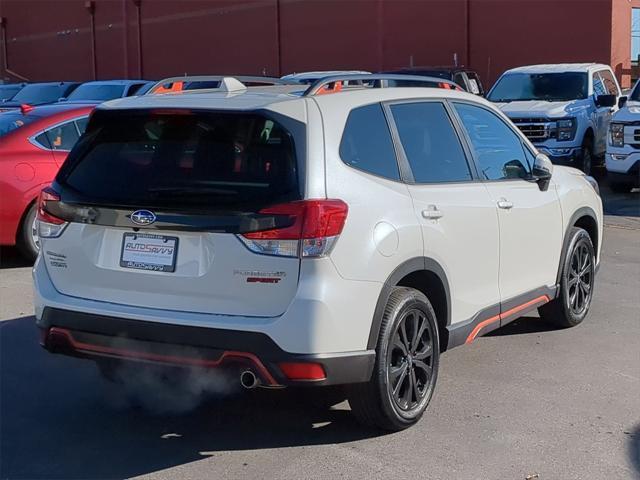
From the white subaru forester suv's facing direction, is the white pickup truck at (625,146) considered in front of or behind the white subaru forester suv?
in front

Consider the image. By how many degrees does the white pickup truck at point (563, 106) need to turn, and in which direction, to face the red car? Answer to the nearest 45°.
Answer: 0° — it already faces it

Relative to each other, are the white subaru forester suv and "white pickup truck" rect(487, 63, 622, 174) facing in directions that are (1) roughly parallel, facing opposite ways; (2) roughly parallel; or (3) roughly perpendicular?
roughly parallel, facing opposite ways

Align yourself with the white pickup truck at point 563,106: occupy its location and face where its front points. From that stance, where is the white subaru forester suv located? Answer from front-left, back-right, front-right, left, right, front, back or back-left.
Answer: front-left

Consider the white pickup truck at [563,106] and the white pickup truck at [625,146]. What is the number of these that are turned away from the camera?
0

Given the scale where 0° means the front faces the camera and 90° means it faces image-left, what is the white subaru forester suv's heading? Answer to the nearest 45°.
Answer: approximately 225°

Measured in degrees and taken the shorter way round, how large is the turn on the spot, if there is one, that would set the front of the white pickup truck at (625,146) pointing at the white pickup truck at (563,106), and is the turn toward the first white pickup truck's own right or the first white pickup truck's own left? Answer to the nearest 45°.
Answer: approximately 90° to the first white pickup truck's own right

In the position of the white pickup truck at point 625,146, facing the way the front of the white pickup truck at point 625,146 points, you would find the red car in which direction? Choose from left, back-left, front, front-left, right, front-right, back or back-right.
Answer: front

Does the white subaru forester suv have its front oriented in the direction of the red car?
no

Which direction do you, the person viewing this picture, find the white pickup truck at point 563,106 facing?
facing the viewer and to the left of the viewer

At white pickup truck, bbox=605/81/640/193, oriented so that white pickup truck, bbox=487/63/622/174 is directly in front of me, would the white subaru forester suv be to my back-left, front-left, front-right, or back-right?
back-left
